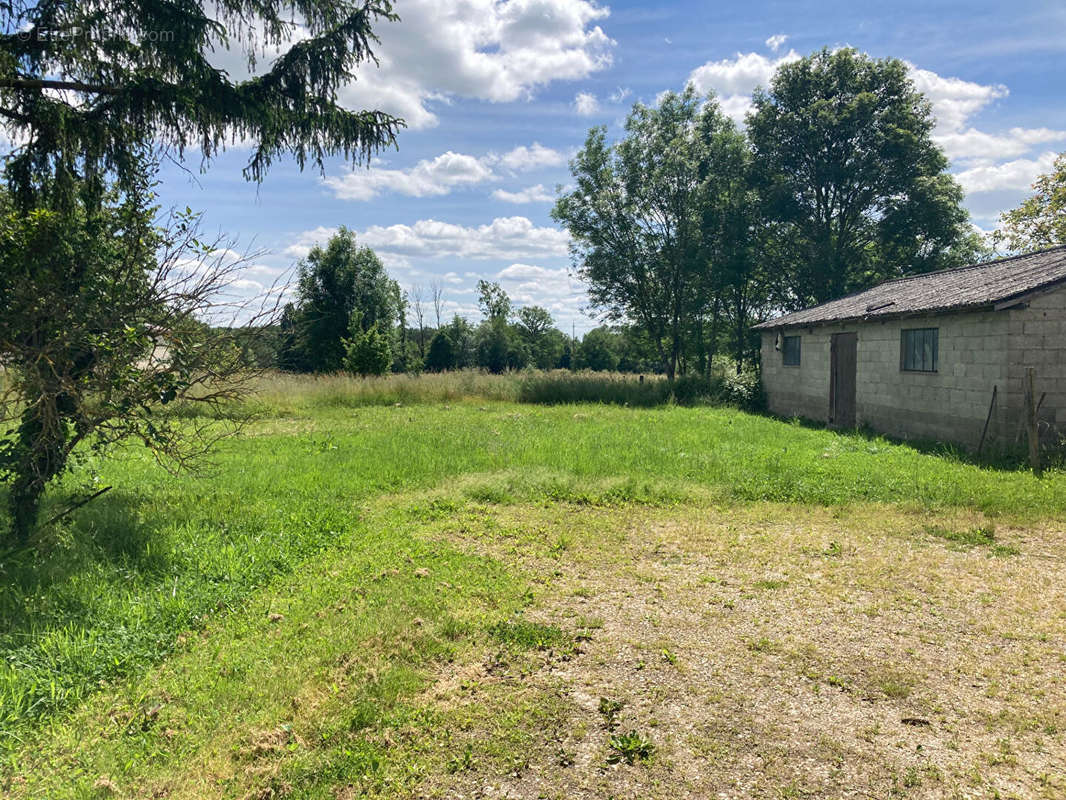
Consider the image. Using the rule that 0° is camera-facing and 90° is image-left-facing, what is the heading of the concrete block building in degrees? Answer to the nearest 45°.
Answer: approximately 45°

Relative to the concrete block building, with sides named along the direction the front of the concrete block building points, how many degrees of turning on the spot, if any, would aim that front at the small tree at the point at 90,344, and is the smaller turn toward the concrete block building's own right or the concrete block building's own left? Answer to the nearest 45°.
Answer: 0° — it already faces it

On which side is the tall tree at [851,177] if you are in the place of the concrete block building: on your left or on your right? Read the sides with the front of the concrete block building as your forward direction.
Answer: on your right

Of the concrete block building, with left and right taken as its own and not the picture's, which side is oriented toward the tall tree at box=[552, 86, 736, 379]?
right

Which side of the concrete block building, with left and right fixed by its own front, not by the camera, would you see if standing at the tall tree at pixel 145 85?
front

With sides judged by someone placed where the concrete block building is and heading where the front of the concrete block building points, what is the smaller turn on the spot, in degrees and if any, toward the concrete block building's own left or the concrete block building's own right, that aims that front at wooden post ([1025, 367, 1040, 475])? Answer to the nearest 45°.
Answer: approximately 45° to the concrete block building's own left
